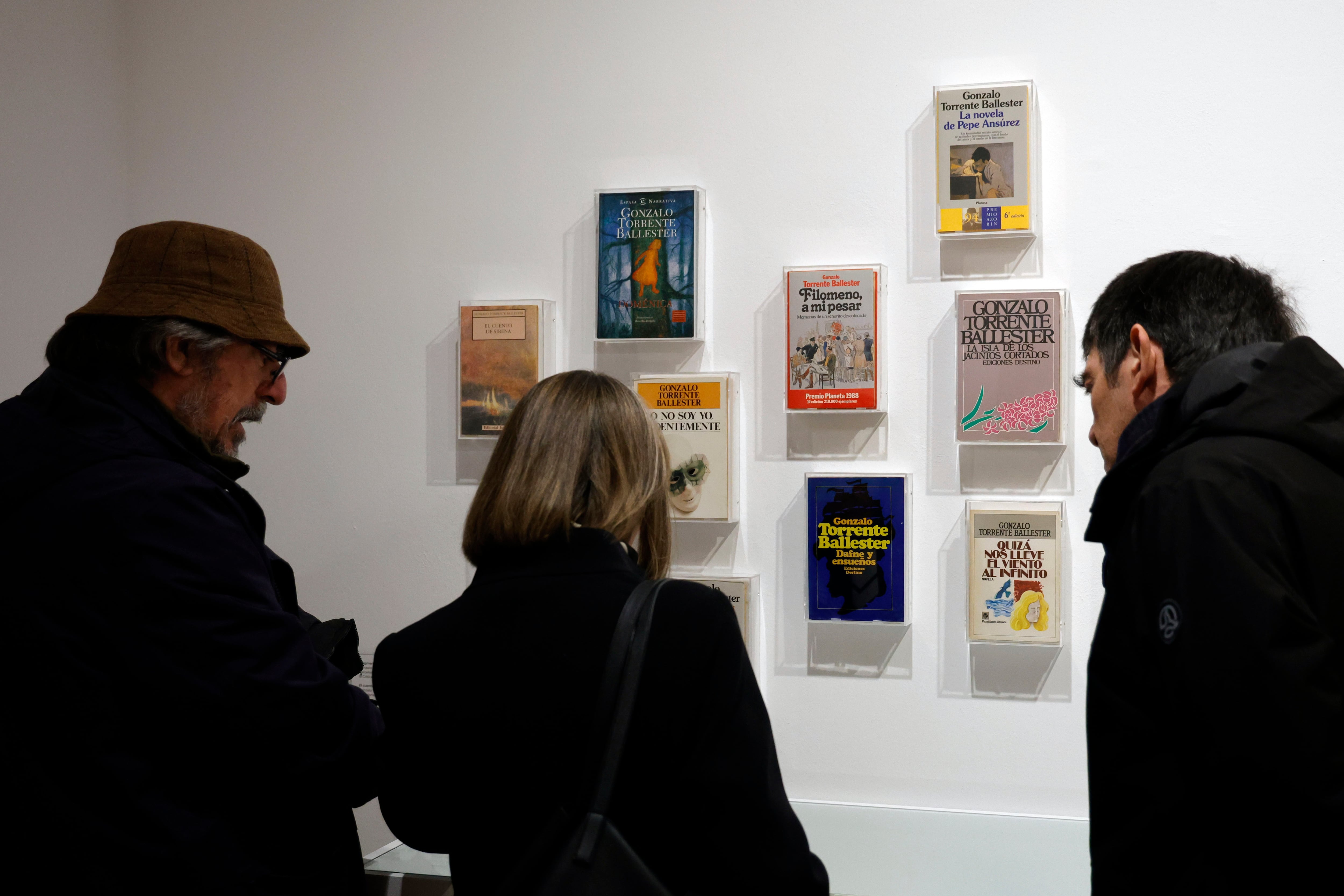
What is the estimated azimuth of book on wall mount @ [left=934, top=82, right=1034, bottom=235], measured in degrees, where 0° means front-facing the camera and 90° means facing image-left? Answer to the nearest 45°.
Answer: approximately 0°

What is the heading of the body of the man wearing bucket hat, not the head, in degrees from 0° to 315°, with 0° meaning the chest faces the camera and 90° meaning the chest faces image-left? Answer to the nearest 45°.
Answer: approximately 270°

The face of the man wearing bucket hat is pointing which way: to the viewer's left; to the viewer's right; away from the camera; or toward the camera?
to the viewer's right

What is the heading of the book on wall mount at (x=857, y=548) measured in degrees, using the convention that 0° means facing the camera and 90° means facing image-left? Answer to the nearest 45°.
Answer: approximately 0°
